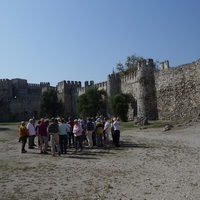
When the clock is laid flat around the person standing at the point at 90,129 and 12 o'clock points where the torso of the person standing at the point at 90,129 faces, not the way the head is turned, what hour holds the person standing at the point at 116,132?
the person standing at the point at 116,132 is roughly at 3 o'clock from the person standing at the point at 90,129.

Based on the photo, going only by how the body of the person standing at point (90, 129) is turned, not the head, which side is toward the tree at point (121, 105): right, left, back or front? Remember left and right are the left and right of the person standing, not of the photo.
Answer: front

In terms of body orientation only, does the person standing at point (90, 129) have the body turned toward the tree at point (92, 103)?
yes

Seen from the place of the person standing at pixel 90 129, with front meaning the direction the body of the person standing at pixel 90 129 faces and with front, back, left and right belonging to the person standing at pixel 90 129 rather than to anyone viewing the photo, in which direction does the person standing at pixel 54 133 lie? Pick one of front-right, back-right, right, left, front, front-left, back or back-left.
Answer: back-left

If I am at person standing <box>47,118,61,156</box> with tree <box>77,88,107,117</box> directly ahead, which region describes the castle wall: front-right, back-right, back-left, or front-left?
front-right

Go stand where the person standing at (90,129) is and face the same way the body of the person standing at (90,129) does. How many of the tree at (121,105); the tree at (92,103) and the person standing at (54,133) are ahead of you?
2

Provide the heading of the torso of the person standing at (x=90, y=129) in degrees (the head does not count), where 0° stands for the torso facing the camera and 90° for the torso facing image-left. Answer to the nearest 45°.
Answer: approximately 180°

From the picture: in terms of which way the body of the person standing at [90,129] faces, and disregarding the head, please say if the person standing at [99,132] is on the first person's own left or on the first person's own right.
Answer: on the first person's own right
